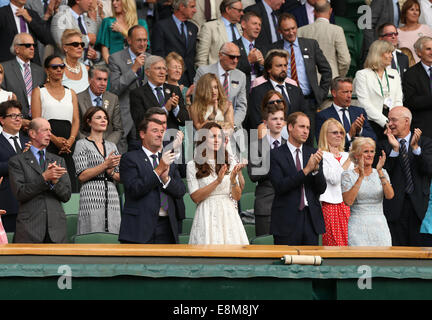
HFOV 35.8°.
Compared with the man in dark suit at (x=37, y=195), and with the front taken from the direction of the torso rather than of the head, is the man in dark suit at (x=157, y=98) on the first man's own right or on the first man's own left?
on the first man's own left

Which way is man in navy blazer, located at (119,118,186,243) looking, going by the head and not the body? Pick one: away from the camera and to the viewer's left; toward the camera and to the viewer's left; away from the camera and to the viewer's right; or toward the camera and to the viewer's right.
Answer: toward the camera and to the viewer's right

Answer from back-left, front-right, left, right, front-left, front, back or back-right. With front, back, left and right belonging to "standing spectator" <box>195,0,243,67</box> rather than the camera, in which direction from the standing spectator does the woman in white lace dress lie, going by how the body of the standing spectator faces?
front-right

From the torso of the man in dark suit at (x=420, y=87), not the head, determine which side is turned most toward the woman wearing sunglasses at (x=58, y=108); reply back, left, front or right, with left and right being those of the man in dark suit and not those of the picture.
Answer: right

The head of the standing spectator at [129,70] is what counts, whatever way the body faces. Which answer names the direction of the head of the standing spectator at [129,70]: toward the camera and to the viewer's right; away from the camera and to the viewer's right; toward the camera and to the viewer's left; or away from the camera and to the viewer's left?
toward the camera and to the viewer's right

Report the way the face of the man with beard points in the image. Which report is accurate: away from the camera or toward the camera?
toward the camera

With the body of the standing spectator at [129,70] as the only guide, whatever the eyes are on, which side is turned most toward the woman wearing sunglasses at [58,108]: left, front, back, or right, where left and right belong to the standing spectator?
right

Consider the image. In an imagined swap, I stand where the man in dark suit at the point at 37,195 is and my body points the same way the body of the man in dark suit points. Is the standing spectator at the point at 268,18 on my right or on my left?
on my left

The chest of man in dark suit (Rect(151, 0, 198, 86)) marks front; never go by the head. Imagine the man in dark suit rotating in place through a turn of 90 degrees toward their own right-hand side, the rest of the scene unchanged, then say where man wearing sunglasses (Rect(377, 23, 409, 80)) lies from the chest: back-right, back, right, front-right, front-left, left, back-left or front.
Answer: back-left

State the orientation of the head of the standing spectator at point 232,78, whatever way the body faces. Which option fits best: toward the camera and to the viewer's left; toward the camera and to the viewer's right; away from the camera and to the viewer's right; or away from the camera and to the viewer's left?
toward the camera and to the viewer's right

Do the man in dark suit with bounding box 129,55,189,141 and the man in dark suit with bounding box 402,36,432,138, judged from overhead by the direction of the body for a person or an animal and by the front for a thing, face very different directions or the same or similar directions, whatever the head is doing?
same or similar directions

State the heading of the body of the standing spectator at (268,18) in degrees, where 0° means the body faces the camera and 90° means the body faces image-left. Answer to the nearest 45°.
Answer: approximately 315°
